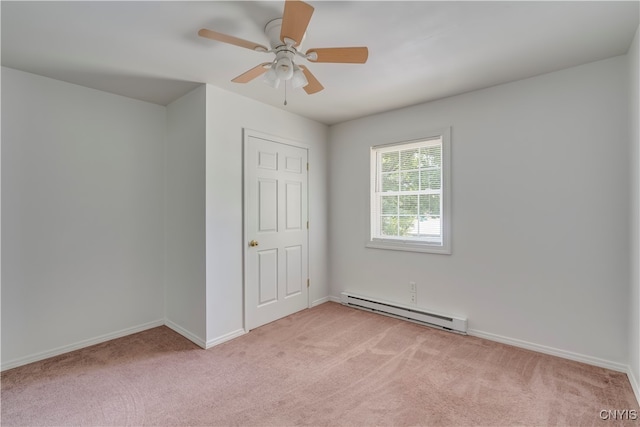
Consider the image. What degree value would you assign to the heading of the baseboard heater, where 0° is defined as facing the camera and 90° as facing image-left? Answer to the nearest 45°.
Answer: approximately 45°

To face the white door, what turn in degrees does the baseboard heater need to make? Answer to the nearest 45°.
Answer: approximately 45° to its right
